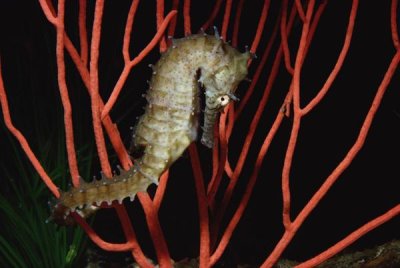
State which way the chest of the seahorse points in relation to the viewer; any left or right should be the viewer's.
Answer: facing to the right of the viewer
